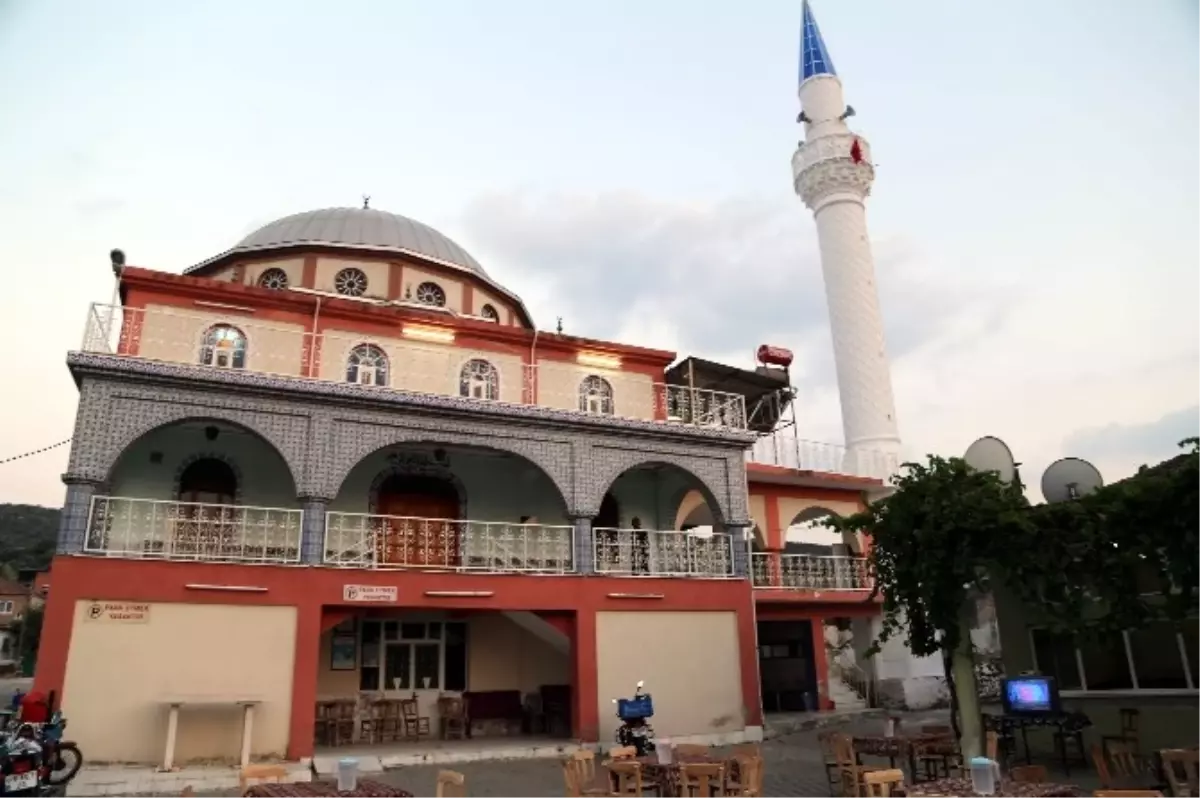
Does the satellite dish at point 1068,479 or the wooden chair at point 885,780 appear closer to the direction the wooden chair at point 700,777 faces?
the satellite dish

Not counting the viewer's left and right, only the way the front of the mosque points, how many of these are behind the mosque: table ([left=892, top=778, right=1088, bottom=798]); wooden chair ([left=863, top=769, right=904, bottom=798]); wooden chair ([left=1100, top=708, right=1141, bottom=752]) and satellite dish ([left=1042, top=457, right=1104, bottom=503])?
0

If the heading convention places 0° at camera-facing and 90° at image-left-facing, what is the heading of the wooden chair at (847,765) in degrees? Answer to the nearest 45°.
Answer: approximately 270°

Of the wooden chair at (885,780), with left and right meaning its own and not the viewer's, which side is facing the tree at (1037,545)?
front

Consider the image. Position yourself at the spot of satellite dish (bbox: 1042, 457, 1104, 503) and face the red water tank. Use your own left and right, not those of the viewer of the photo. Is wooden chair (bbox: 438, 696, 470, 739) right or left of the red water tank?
left

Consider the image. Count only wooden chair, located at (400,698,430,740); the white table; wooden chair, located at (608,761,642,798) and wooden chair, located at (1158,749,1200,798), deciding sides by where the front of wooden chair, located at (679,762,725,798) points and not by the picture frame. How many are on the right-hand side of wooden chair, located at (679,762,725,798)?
1

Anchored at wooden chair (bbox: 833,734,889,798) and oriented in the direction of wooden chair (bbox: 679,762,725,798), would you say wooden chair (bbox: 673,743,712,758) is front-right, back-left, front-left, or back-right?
front-right

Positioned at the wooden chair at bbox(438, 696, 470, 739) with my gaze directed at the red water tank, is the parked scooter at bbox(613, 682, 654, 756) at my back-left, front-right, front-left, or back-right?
front-right

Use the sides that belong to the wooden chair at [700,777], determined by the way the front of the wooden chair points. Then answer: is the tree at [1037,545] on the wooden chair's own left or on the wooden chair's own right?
on the wooden chair's own right

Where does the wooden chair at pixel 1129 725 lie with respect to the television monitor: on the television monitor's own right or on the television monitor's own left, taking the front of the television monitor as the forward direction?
on the television monitor's own left

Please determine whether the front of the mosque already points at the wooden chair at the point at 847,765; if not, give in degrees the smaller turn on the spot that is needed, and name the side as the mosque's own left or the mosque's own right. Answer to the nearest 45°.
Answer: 0° — it already faces it

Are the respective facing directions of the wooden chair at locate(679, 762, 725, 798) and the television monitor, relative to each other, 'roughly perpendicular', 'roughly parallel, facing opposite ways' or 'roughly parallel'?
roughly parallel, facing opposite ways

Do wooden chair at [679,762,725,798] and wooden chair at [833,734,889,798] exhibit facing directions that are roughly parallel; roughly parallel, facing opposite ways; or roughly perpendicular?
roughly perpendicular

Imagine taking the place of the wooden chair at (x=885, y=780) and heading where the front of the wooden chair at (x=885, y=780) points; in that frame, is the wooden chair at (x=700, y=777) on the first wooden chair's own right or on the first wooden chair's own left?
on the first wooden chair's own left

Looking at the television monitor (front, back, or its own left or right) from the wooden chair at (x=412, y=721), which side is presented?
right

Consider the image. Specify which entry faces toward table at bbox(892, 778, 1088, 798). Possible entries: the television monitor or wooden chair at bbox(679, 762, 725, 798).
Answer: the television monitor

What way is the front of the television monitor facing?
toward the camera

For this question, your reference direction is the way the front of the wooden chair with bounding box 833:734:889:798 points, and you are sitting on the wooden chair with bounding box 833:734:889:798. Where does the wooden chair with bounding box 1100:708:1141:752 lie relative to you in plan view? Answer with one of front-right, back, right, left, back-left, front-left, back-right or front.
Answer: front-left

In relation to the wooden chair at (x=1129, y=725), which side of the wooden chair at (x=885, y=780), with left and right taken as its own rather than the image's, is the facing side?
front

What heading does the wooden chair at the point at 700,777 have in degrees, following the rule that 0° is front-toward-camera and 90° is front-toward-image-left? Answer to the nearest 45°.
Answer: approximately 180°
